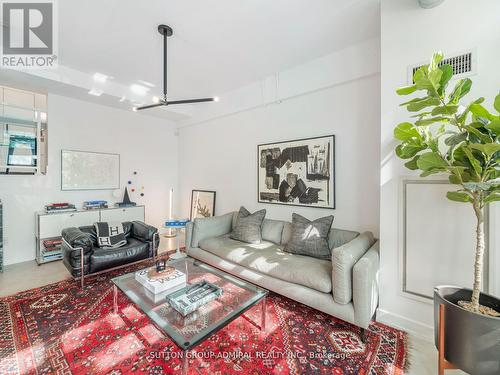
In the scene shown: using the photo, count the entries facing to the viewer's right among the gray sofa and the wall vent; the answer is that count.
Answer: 0

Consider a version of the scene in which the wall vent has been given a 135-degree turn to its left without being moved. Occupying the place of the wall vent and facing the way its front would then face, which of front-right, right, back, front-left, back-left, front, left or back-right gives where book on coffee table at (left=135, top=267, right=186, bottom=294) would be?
back-right

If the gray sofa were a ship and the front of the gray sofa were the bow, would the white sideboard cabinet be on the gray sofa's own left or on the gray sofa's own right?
on the gray sofa's own right

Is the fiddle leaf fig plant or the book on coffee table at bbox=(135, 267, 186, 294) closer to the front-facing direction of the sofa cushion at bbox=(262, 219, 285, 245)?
the book on coffee table

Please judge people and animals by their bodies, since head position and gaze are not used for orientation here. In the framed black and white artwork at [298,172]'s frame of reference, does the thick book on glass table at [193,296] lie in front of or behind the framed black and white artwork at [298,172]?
in front

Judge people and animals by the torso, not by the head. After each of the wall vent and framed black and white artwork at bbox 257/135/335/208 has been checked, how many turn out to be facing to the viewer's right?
0

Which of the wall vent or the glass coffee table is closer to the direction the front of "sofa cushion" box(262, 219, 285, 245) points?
the glass coffee table

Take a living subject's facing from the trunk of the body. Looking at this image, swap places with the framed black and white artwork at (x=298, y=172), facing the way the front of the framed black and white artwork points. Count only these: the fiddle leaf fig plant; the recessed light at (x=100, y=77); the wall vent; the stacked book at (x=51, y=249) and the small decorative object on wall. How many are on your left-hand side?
2

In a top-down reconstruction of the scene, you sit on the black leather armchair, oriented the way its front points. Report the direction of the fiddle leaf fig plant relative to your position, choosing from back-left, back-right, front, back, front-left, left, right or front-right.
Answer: front

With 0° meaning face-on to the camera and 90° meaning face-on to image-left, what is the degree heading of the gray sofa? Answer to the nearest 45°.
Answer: approximately 45°

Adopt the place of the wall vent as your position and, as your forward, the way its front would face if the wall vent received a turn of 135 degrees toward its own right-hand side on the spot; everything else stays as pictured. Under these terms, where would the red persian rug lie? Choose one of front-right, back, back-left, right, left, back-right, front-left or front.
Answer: back-left

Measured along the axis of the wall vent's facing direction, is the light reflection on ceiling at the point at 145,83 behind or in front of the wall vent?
in front

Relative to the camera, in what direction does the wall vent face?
facing the viewer and to the left of the viewer

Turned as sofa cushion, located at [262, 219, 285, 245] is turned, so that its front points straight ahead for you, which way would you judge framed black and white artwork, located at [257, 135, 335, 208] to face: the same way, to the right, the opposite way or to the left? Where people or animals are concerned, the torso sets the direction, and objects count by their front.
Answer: the same way

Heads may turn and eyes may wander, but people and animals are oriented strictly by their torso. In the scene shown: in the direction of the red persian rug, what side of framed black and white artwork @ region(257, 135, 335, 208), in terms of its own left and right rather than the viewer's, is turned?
front

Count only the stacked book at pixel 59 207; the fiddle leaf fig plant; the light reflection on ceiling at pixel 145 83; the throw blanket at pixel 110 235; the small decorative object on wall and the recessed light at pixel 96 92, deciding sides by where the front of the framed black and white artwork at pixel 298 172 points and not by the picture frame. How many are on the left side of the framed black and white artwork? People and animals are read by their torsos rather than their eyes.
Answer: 1

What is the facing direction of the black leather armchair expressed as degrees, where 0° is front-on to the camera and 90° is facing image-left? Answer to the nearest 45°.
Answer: approximately 315°

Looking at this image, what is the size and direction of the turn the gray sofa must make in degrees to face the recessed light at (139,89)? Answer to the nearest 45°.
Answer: approximately 90° to its right

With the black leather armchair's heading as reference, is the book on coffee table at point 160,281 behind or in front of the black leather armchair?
in front

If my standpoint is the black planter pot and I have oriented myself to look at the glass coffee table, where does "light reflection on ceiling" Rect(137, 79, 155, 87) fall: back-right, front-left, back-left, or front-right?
front-right

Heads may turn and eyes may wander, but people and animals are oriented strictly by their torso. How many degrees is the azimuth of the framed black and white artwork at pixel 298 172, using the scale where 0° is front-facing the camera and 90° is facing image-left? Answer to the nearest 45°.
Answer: approximately 45°

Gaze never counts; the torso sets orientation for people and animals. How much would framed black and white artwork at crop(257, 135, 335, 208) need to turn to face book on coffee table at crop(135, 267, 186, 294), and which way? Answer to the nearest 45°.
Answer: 0° — it already faces it

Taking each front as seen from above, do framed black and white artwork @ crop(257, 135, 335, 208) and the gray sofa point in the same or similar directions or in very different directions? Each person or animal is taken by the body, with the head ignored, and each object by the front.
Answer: same or similar directions
